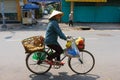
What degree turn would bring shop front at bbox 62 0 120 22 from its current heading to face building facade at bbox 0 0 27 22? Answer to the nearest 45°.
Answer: approximately 90° to its right

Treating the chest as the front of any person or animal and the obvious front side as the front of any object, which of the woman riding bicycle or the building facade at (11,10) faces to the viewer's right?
the woman riding bicycle

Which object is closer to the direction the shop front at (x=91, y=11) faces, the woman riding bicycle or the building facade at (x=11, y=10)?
the woman riding bicycle

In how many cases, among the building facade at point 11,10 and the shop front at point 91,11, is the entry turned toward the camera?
2

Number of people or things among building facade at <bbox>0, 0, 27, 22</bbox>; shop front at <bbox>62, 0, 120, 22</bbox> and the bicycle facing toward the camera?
2

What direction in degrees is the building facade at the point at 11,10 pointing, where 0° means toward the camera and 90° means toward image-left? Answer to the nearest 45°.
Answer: approximately 0°

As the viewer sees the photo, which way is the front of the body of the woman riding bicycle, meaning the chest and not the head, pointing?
to the viewer's right

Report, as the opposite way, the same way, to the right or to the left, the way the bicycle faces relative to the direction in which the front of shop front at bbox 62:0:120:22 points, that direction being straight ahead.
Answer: to the left

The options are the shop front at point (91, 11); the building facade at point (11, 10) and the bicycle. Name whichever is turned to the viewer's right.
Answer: the bicycle

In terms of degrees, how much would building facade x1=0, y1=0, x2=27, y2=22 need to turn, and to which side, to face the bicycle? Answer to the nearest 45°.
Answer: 0° — it already faces it

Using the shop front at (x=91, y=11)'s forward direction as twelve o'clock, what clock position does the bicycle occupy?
The bicycle is roughly at 12 o'clock from the shop front.

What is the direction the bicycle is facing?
to the viewer's right
